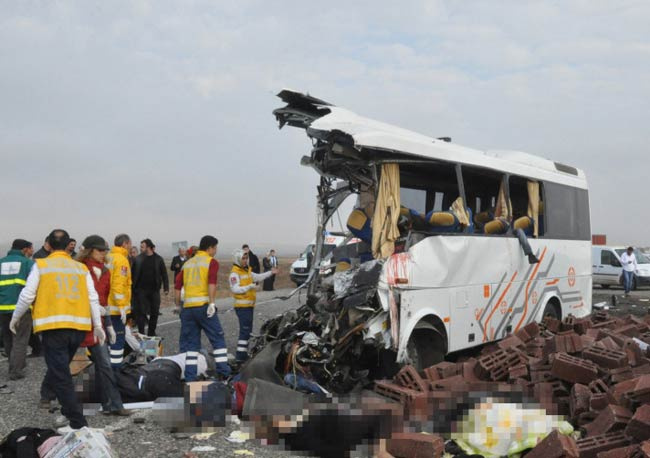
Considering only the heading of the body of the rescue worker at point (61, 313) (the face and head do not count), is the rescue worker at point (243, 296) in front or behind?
in front

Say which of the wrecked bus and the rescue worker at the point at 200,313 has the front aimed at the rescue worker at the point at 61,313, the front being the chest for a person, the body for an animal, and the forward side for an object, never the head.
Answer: the wrecked bus

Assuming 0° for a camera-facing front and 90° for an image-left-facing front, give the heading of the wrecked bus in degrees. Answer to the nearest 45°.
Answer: approximately 45°

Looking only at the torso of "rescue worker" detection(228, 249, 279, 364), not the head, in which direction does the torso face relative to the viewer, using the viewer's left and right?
facing the viewer and to the right of the viewer

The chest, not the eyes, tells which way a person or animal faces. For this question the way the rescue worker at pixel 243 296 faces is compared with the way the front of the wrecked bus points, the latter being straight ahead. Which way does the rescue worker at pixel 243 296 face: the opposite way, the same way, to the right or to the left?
to the left

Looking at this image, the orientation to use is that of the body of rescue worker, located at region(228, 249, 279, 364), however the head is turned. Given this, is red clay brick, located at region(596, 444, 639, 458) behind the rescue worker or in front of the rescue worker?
in front

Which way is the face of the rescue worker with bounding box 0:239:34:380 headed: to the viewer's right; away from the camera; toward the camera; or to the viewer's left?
to the viewer's right

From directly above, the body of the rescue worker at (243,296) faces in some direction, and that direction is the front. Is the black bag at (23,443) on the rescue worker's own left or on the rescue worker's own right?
on the rescue worker's own right

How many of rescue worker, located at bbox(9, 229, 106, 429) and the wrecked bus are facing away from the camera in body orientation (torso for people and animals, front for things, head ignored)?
1

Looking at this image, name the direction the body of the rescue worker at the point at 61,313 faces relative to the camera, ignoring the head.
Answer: away from the camera
